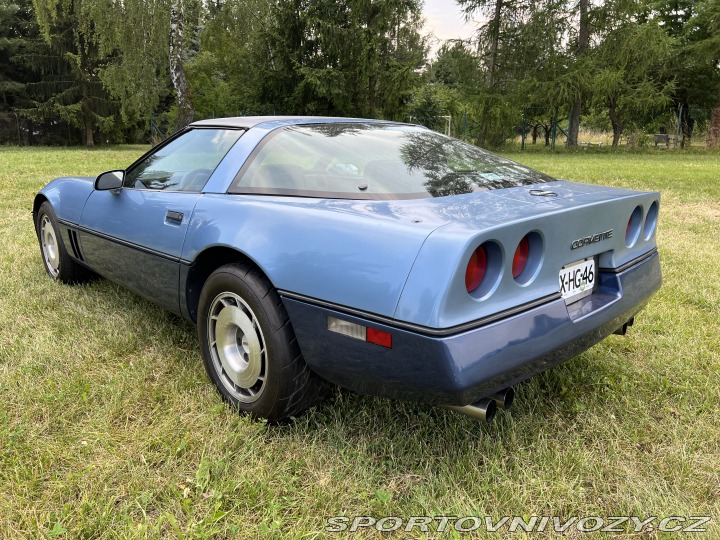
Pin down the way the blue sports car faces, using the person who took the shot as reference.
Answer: facing away from the viewer and to the left of the viewer

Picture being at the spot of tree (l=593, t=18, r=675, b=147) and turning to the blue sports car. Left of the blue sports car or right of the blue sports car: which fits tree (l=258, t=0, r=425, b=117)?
right

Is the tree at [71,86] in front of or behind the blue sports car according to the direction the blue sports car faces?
in front

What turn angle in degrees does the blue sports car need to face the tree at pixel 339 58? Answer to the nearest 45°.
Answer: approximately 45° to its right

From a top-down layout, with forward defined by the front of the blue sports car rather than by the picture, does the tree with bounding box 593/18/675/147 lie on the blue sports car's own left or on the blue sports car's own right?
on the blue sports car's own right

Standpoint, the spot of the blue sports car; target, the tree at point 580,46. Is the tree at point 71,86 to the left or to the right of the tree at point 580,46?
left
